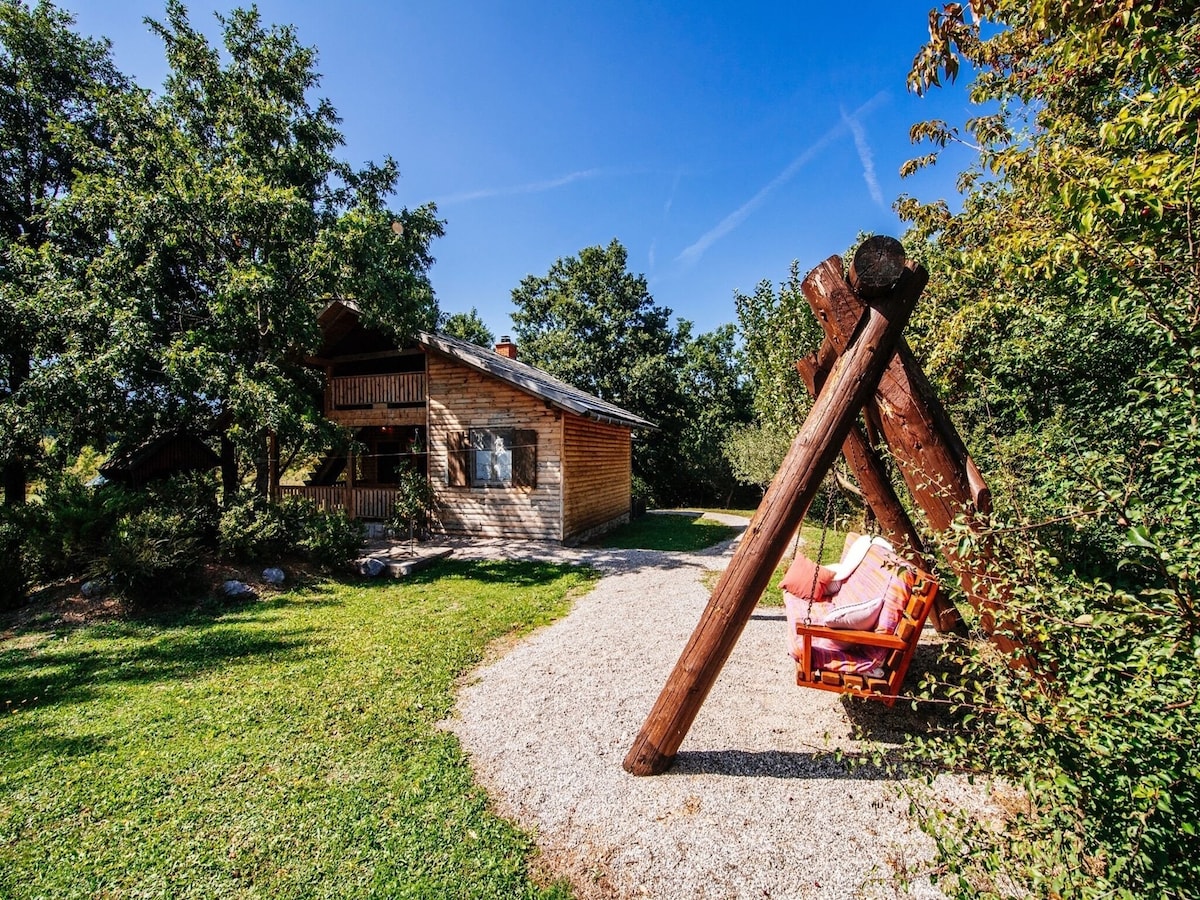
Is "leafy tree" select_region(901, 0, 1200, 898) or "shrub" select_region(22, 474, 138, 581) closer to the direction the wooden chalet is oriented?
the shrub

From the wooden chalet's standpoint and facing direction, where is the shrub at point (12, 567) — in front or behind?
in front

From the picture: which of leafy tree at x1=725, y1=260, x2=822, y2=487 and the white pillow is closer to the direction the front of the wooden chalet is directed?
the white pillow

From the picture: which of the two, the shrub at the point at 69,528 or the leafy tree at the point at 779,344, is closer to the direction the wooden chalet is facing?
the shrub

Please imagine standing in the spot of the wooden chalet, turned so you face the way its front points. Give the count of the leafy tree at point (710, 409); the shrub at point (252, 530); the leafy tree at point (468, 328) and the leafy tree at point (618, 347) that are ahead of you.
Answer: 1

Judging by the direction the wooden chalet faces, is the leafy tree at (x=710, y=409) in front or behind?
behind

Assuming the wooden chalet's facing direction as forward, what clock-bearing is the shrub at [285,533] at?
The shrub is roughly at 12 o'clock from the wooden chalet.

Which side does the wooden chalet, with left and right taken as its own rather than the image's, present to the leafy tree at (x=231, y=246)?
right

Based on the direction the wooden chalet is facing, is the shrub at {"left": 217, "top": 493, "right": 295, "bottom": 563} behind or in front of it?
in front

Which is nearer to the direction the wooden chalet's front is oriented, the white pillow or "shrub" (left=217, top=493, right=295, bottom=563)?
the shrub

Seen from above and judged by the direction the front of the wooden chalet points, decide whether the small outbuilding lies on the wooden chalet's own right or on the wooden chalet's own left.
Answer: on the wooden chalet's own right

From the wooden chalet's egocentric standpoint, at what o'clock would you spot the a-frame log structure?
The a-frame log structure is roughly at 10 o'clock from the wooden chalet.

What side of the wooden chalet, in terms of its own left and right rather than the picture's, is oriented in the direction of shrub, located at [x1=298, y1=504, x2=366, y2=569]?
front

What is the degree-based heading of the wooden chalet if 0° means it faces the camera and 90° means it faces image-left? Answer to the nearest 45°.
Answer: approximately 45°
